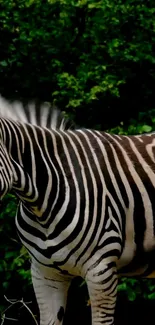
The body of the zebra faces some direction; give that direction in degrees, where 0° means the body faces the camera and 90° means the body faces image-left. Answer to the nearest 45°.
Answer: approximately 45°
